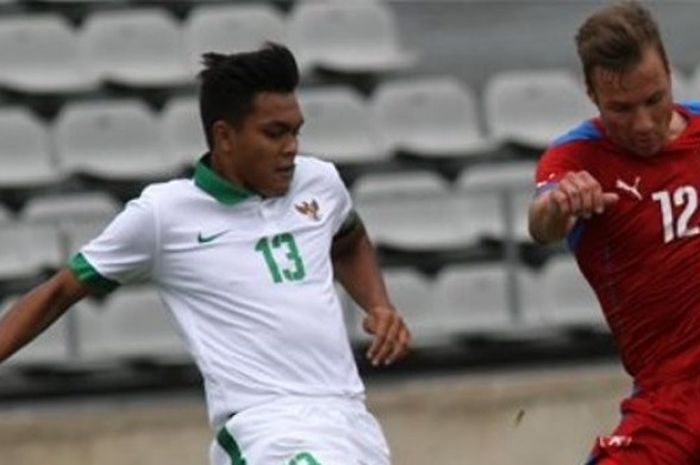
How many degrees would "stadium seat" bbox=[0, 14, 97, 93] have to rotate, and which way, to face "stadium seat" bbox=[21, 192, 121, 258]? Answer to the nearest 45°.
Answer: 0° — it already faces it

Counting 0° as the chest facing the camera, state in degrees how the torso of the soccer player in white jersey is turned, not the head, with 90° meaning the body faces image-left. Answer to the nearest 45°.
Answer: approximately 315°

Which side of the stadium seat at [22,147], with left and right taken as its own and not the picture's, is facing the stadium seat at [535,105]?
left

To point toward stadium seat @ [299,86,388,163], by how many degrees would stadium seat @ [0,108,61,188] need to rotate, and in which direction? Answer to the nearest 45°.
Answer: approximately 90° to its left
